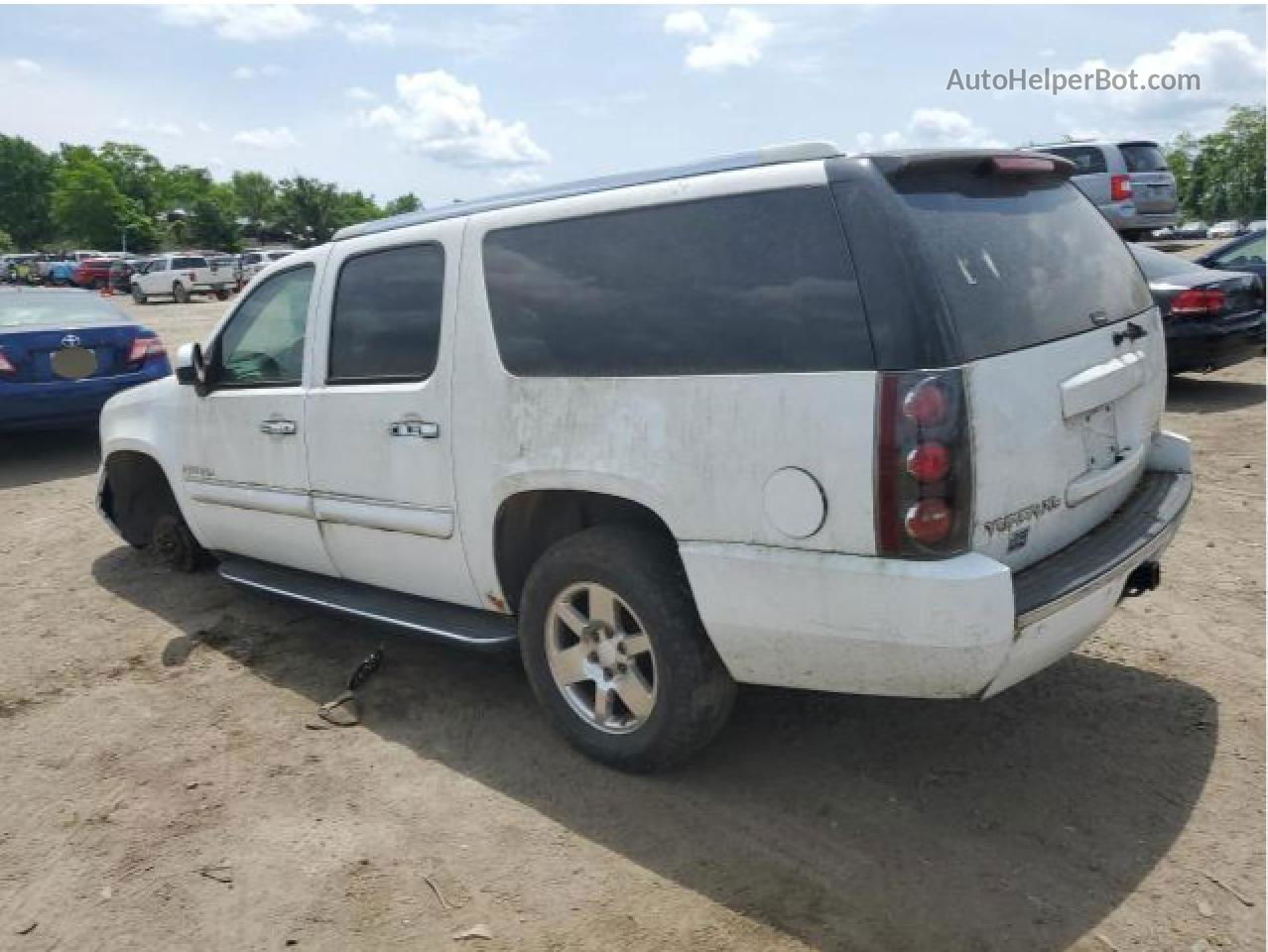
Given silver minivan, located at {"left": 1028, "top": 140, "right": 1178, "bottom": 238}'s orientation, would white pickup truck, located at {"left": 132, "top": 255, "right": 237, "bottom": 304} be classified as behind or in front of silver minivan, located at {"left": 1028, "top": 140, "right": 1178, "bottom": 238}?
in front

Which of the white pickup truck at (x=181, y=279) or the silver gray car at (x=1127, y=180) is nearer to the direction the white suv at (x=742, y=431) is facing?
the white pickup truck

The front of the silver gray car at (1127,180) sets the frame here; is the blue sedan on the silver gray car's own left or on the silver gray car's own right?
on the silver gray car's own left

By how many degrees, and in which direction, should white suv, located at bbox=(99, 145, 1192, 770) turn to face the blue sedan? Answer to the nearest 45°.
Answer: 0° — it already faces it

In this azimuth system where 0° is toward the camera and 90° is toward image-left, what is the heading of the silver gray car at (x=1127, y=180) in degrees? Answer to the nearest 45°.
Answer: approximately 135°

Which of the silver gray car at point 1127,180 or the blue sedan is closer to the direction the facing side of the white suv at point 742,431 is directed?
the blue sedan

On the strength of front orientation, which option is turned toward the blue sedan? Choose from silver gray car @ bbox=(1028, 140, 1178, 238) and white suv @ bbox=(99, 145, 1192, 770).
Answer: the white suv

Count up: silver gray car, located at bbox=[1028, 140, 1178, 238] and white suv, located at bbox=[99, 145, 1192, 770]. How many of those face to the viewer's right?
0

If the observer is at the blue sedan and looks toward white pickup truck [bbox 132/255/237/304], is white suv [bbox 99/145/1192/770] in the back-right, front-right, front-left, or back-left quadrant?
back-right

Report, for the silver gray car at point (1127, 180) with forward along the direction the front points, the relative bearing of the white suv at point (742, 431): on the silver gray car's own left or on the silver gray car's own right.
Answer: on the silver gray car's own left

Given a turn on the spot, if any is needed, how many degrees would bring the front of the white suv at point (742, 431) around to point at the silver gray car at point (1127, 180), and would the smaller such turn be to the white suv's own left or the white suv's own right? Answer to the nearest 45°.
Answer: approximately 90° to the white suv's own right

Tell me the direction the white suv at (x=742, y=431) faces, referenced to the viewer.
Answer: facing away from the viewer and to the left of the viewer
